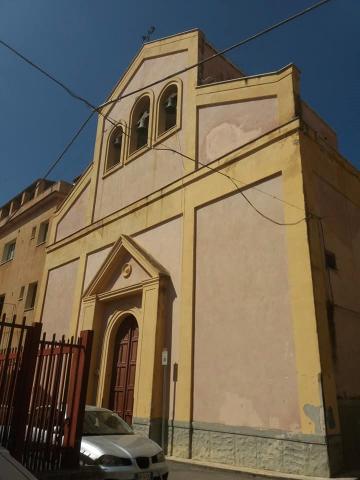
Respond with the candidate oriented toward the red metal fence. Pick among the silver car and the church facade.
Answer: the church facade

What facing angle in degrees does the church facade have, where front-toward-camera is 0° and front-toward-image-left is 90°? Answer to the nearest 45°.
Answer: approximately 45°

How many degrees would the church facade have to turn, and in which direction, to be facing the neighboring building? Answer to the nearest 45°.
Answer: approximately 90° to its right

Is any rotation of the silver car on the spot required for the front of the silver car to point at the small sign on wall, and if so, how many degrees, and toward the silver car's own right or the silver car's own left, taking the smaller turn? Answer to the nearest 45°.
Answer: approximately 135° to the silver car's own left

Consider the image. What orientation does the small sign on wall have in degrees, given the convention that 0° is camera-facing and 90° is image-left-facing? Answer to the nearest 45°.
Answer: approximately 45°

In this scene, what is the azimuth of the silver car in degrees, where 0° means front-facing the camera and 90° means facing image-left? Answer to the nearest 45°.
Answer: approximately 315°

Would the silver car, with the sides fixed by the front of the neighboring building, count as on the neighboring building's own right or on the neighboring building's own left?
on the neighboring building's own left

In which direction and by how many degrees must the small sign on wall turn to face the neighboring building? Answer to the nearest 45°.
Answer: approximately 90° to its right

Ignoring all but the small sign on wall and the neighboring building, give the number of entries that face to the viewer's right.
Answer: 0

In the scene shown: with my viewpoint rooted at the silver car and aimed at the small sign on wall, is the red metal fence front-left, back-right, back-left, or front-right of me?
back-left

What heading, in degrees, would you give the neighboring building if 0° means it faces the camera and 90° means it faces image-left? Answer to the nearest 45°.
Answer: approximately 45°
